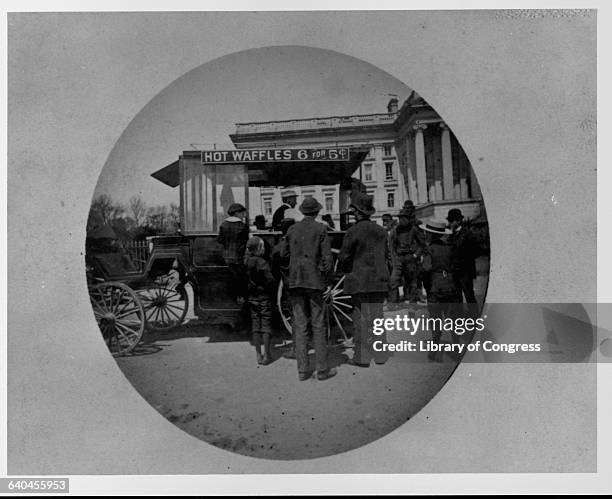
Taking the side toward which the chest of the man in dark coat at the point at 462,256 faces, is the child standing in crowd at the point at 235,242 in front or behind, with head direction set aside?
in front

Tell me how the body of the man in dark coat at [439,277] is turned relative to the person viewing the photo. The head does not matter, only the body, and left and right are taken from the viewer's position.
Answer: facing away from the viewer and to the left of the viewer

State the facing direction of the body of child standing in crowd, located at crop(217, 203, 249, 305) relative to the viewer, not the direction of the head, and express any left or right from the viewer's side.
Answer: facing away from the viewer and to the right of the viewer

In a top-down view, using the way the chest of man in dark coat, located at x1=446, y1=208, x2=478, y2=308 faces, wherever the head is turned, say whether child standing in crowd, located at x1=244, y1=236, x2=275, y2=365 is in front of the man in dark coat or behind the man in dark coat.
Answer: in front

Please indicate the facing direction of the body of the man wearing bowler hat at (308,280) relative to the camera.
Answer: away from the camera

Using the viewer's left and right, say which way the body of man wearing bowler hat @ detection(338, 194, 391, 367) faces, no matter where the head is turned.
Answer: facing away from the viewer and to the left of the viewer

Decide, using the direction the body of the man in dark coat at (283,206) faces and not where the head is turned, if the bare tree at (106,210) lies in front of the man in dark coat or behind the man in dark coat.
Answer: behind

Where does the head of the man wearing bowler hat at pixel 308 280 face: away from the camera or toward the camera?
away from the camera
